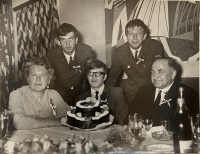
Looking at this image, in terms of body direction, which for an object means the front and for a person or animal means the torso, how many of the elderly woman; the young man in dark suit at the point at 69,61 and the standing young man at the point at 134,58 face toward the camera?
3

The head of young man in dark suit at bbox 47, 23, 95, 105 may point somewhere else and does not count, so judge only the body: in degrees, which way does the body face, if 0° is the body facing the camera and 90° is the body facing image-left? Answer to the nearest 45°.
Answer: approximately 0°

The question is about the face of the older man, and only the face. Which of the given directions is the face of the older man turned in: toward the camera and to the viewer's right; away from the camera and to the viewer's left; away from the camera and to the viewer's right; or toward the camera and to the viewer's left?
toward the camera and to the viewer's left

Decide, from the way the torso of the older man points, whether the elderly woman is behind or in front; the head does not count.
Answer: in front

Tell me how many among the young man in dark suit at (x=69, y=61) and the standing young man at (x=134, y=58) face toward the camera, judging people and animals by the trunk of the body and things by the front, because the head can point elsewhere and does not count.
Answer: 2
